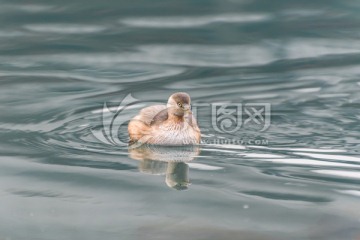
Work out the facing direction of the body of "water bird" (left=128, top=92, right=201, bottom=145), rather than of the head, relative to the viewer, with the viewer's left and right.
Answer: facing the viewer and to the right of the viewer
